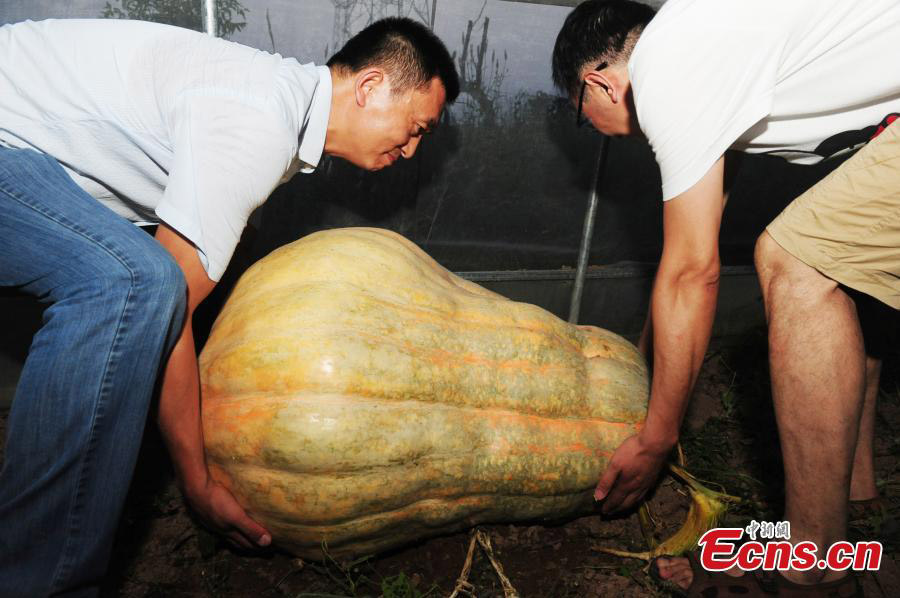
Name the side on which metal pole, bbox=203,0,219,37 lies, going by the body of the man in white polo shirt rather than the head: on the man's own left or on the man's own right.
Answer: on the man's own left

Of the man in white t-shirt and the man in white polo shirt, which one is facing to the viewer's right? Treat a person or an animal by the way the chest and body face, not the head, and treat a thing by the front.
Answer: the man in white polo shirt

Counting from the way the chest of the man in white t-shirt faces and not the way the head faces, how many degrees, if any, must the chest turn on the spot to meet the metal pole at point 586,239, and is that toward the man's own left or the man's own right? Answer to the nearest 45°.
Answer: approximately 45° to the man's own right

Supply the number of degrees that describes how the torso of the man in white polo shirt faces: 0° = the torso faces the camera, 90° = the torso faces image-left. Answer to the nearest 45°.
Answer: approximately 270°

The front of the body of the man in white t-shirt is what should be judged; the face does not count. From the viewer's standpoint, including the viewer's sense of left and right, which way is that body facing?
facing to the left of the viewer

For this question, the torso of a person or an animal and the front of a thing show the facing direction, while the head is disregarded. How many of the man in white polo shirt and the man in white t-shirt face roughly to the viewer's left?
1

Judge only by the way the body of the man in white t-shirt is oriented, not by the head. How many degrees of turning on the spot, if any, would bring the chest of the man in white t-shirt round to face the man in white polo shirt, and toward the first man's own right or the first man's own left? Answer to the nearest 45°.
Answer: approximately 45° to the first man's own left

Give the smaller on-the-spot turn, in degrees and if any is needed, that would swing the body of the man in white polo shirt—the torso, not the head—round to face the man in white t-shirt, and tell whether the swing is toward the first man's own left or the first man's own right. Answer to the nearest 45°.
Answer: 0° — they already face them
